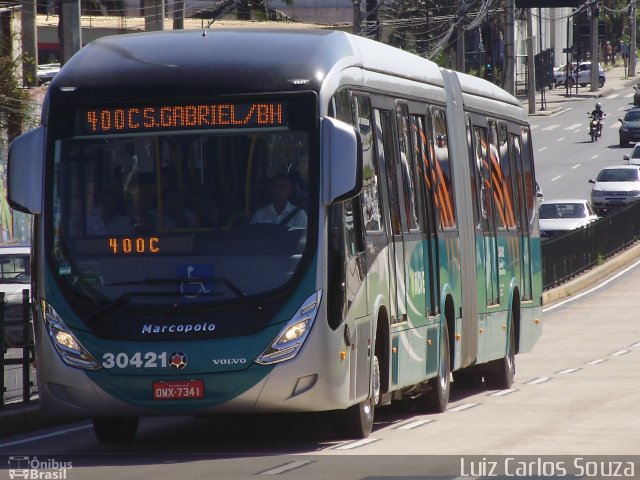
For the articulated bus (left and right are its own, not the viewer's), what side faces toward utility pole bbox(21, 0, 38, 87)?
back

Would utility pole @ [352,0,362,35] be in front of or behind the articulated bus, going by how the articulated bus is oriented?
behind

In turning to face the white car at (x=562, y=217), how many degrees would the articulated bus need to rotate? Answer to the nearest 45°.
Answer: approximately 180°

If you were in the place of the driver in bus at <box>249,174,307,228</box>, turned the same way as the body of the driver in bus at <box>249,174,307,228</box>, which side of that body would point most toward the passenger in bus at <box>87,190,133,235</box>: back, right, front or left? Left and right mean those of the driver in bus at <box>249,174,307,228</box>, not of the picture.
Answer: right

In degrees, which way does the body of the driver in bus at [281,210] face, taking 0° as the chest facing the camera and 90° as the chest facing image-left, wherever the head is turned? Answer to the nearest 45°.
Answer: approximately 0°
